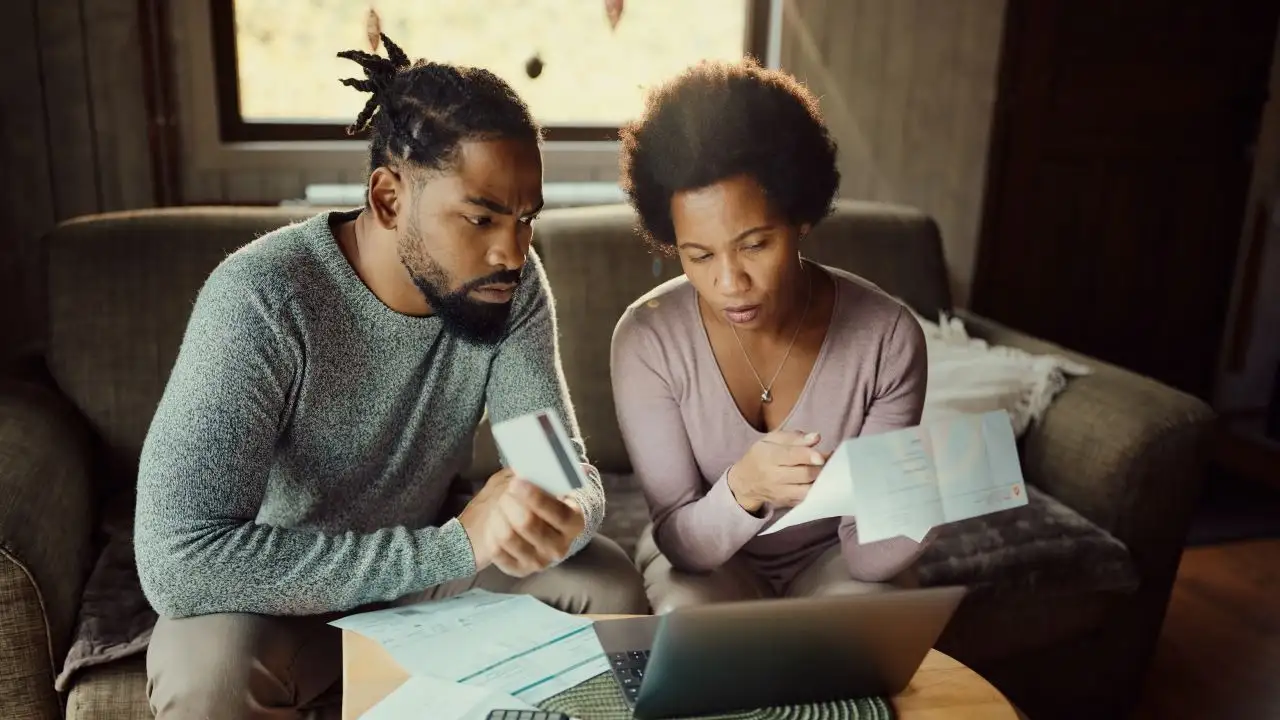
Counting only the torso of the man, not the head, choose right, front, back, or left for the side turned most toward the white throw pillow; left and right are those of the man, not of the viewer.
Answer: left

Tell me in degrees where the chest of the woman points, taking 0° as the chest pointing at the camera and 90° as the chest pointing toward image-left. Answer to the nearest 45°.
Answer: approximately 0°

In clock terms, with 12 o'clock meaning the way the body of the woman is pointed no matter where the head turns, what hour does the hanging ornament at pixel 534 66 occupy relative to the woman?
The hanging ornament is roughly at 5 o'clock from the woman.

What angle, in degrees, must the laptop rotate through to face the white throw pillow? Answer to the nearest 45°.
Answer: approximately 45° to its right

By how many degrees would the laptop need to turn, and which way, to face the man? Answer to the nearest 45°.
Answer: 0° — it already faces them

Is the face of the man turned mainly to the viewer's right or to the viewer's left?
to the viewer's right

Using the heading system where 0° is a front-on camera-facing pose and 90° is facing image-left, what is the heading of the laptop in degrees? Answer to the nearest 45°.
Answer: approximately 135°

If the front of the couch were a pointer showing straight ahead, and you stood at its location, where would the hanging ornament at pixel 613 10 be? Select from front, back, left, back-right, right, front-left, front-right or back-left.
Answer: back

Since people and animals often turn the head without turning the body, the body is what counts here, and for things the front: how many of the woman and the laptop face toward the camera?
1

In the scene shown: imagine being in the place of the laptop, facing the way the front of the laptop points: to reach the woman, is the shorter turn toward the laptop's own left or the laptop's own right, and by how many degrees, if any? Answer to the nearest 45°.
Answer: approximately 45° to the laptop's own right

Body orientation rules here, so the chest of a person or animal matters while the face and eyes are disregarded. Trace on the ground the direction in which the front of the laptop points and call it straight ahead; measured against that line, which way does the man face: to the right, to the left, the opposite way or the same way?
the opposite way
